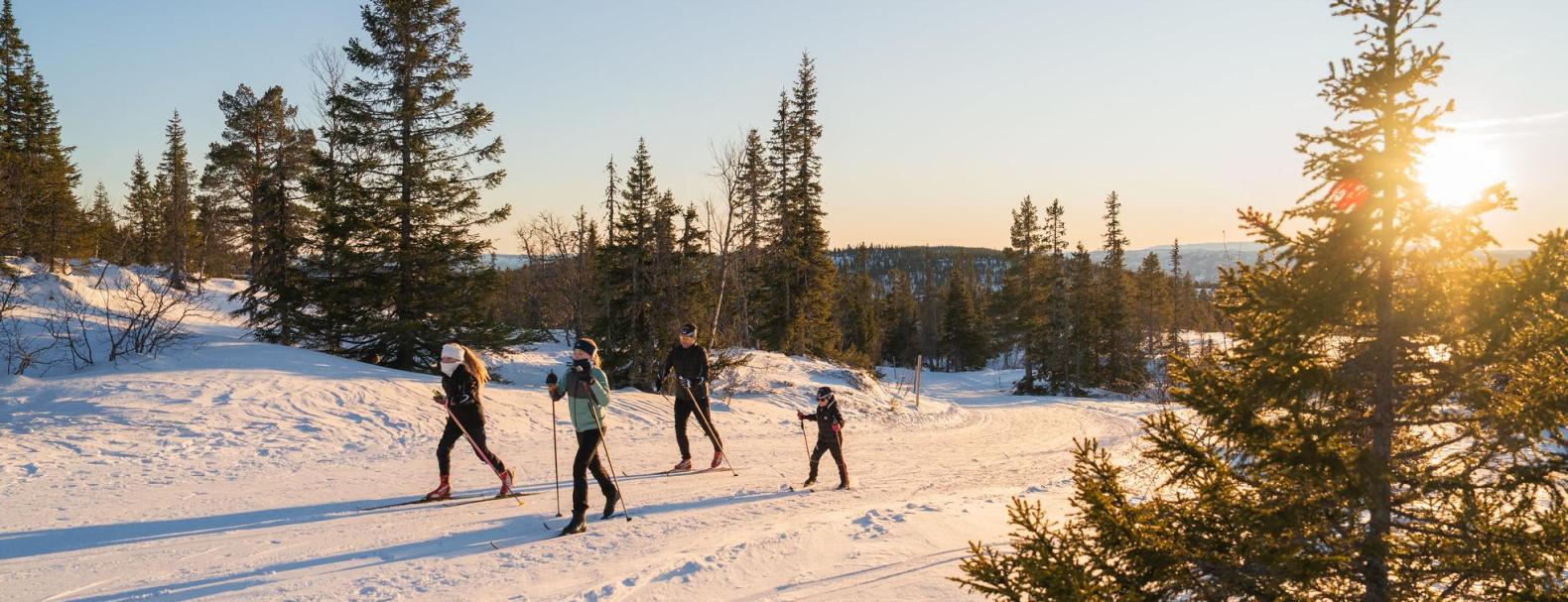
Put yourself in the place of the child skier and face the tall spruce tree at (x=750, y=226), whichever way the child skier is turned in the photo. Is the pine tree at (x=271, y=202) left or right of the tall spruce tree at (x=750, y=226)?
left

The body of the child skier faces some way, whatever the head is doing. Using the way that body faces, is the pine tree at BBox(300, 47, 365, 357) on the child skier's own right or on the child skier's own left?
on the child skier's own right

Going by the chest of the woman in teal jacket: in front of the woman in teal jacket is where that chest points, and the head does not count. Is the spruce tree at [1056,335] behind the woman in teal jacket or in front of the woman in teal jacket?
behind

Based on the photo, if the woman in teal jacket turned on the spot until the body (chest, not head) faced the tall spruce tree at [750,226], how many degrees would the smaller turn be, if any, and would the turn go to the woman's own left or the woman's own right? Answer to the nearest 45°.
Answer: approximately 135° to the woman's own right

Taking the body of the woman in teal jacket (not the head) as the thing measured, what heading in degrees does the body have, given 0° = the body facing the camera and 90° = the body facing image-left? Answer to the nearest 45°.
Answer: approximately 45°

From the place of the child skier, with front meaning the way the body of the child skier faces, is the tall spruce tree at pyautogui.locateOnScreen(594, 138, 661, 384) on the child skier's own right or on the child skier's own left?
on the child skier's own right

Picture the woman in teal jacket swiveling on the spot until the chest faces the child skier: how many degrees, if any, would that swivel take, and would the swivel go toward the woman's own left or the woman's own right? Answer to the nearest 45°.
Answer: approximately 180°

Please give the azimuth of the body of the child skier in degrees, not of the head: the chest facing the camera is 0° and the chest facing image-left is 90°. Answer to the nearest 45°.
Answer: approximately 45°

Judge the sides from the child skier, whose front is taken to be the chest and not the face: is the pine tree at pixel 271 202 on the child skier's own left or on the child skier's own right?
on the child skier's own right

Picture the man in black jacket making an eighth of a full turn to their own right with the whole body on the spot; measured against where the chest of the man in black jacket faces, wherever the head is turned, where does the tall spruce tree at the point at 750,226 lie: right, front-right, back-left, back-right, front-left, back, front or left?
right
